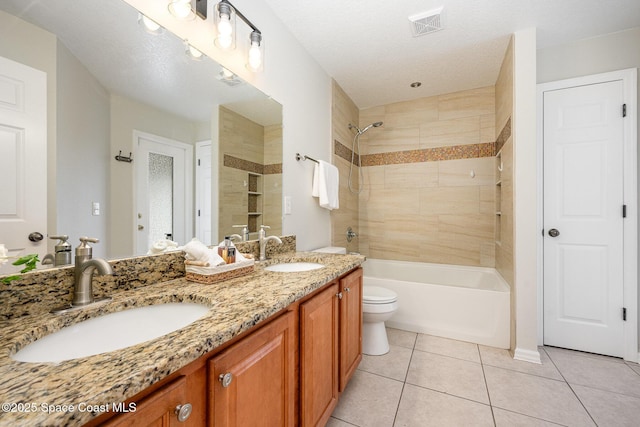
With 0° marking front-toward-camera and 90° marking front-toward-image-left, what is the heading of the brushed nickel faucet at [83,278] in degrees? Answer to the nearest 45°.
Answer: approximately 315°

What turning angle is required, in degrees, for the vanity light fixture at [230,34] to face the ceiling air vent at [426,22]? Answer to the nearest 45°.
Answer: approximately 45° to its left

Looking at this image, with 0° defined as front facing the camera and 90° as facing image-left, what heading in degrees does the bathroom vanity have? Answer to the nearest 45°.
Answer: approximately 315°

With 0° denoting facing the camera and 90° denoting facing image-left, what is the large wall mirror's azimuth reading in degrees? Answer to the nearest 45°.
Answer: approximately 315°

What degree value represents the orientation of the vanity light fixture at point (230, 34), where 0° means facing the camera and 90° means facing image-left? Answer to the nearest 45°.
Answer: approximately 315°

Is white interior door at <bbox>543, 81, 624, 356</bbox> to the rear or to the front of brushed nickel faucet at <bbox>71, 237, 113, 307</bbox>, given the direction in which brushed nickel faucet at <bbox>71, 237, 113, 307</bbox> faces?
to the front

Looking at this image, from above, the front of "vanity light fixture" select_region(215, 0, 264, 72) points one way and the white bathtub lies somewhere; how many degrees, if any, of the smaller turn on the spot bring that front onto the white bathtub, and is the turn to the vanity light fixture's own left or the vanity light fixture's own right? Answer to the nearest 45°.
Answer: approximately 45° to the vanity light fixture's own left

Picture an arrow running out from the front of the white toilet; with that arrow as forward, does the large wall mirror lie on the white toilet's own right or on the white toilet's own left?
on the white toilet's own right

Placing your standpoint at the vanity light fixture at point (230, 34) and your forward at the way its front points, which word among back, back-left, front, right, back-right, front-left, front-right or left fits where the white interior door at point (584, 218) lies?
front-left
